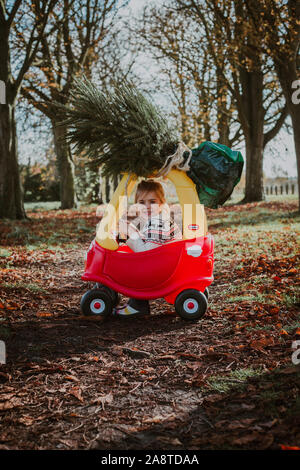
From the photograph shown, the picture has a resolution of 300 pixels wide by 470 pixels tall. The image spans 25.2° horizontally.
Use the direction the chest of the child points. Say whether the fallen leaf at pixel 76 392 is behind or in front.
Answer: in front

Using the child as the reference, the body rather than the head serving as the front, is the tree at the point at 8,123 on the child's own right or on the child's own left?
on the child's own right

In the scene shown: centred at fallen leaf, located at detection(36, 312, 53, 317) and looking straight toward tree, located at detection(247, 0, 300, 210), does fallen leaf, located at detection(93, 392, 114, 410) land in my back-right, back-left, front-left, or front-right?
back-right

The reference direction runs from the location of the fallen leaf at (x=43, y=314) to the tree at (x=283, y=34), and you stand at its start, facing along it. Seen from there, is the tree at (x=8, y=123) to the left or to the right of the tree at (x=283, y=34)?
left

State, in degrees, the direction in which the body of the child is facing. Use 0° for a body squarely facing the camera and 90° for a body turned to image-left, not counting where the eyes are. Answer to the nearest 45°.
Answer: approximately 45°

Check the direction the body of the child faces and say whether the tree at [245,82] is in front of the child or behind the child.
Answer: behind

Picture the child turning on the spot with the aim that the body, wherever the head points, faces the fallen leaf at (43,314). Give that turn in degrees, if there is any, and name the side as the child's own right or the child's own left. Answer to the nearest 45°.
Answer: approximately 45° to the child's own right

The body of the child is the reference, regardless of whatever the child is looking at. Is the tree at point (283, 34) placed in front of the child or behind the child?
behind
